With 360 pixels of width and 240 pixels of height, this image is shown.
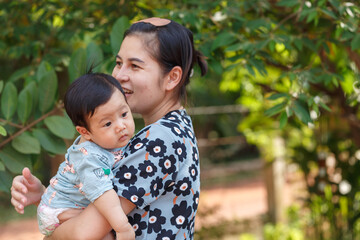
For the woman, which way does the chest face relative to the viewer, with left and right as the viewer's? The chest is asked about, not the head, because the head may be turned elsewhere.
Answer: facing to the left of the viewer

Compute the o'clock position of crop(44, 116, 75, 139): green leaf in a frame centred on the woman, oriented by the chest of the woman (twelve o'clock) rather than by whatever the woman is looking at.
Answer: The green leaf is roughly at 2 o'clock from the woman.

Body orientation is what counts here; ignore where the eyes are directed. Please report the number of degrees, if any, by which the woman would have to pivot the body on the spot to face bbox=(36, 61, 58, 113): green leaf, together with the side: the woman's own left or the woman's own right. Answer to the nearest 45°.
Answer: approximately 90° to the woman's own right
